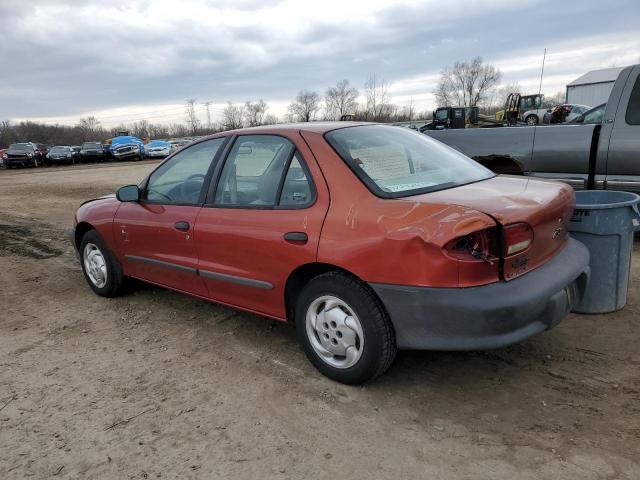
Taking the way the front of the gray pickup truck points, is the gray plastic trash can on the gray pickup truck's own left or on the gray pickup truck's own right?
on the gray pickup truck's own right

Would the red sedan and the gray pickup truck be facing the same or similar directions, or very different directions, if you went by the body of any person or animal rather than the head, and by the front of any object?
very different directions

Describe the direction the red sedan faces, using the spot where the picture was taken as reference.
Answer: facing away from the viewer and to the left of the viewer

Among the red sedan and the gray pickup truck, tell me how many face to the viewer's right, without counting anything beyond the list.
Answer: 1

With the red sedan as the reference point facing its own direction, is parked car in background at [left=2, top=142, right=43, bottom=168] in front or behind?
in front

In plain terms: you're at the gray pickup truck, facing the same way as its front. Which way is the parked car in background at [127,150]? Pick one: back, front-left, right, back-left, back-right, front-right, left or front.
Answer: back-left

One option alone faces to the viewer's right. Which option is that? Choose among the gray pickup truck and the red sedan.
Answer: the gray pickup truck

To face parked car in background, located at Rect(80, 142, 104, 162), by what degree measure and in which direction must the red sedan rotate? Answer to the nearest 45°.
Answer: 0° — it already faces it

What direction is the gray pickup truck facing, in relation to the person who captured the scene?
facing to the right of the viewer

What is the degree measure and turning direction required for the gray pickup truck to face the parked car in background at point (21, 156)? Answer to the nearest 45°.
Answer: approximately 135° to its left

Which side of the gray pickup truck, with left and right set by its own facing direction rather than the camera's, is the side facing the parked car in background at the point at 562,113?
left

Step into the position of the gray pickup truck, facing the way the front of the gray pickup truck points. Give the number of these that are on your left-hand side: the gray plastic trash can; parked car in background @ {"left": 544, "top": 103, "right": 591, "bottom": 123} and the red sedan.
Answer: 1

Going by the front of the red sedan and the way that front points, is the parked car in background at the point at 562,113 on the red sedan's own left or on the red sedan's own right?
on the red sedan's own right

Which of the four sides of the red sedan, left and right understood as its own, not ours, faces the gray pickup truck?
right
